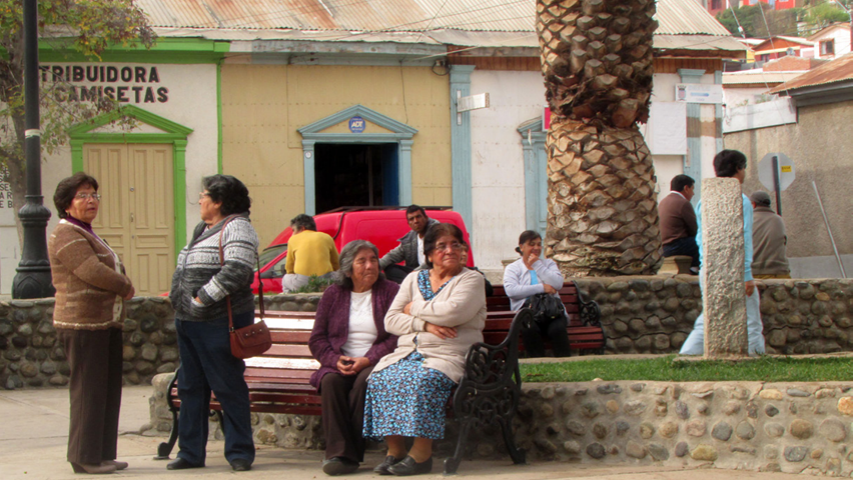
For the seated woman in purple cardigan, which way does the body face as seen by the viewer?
toward the camera

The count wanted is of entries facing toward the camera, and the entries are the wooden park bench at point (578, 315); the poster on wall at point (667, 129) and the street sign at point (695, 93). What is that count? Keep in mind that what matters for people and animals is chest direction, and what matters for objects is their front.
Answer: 3

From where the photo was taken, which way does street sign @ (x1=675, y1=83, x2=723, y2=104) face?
toward the camera

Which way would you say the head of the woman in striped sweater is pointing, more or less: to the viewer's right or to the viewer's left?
to the viewer's left

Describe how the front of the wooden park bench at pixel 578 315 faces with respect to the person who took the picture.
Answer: facing the viewer

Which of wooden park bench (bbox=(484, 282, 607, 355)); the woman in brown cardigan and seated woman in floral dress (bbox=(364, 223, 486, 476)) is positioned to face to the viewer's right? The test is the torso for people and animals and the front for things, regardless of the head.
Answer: the woman in brown cardigan

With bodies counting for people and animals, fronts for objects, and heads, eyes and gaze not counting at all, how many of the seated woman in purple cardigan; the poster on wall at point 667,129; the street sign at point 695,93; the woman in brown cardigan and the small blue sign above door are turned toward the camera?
4

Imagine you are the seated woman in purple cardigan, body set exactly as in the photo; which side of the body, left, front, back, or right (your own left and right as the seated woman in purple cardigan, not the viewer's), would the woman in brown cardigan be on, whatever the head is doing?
right

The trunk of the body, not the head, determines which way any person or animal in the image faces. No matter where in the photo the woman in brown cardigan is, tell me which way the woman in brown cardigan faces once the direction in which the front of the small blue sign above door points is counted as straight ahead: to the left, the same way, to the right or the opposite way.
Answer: to the left

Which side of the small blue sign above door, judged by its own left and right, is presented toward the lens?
front

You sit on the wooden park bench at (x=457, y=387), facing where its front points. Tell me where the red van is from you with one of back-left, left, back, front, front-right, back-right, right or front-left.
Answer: back-right

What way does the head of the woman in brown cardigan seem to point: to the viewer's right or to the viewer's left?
to the viewer's right

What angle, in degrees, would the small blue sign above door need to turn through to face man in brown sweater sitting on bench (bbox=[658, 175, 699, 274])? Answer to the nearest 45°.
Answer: approximately 45° to its left

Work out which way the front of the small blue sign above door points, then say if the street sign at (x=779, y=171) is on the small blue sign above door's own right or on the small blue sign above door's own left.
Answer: on the small blue sign above door's own left

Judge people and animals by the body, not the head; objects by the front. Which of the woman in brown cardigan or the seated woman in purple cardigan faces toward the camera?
the seated woman in purple cardigan

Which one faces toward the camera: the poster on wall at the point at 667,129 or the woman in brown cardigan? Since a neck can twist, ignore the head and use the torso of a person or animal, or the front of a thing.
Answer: the poster on wall

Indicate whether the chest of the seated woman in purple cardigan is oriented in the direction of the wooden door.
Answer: no
